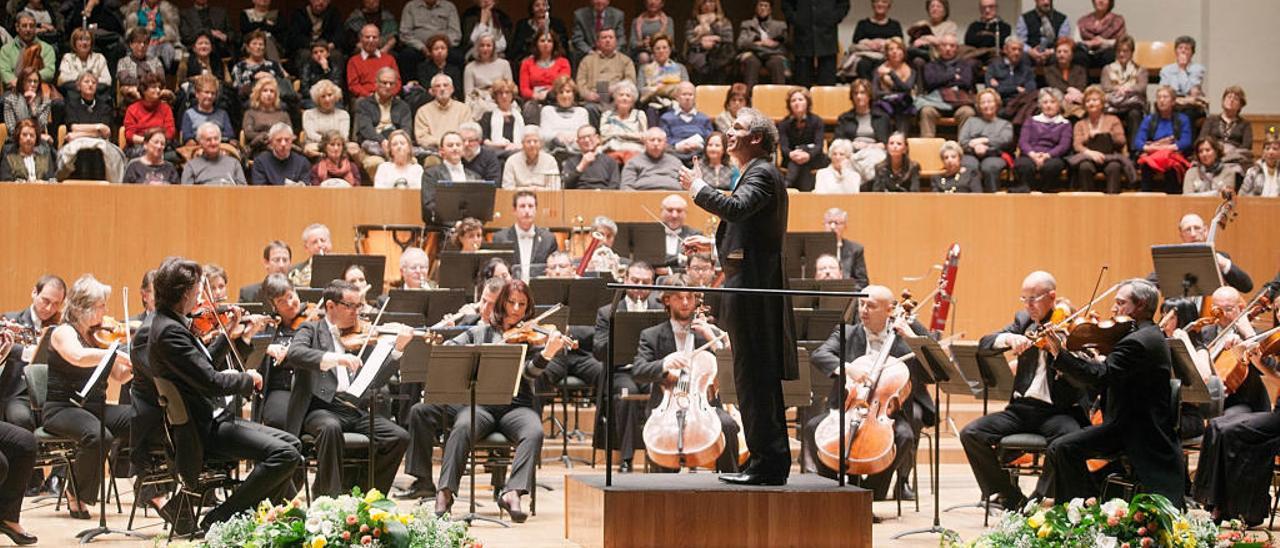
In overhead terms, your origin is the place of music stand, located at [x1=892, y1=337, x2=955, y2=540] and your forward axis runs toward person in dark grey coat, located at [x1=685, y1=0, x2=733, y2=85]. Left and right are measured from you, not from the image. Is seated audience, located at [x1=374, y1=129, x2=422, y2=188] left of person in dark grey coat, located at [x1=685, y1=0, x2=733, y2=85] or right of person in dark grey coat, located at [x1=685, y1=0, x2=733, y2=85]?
left

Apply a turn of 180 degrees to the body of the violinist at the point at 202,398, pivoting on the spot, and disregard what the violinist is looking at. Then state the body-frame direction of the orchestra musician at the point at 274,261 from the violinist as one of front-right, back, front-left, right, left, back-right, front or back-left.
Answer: right

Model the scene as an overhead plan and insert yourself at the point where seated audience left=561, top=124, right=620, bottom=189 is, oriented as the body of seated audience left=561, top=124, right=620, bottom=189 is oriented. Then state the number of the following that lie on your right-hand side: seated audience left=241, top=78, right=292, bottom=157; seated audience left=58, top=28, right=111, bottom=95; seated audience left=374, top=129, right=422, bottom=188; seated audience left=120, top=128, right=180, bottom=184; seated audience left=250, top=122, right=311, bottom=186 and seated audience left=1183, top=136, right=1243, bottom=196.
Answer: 5

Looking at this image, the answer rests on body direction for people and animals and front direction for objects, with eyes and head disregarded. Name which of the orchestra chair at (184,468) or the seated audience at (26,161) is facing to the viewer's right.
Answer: the orchestra chair

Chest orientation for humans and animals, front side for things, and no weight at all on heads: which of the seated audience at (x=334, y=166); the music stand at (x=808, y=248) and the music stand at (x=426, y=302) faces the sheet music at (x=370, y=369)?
the seated audience

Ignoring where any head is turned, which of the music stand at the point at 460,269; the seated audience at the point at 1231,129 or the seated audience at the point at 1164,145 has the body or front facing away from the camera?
the music stand

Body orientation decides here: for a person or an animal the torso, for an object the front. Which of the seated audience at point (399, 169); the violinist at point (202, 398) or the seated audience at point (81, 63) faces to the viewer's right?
the violinist

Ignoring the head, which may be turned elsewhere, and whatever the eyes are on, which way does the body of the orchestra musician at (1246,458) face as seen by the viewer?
to the viewer's left

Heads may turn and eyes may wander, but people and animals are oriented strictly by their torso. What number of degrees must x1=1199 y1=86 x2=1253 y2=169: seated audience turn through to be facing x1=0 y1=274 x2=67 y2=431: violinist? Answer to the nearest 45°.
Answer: approximately 45° to their right
